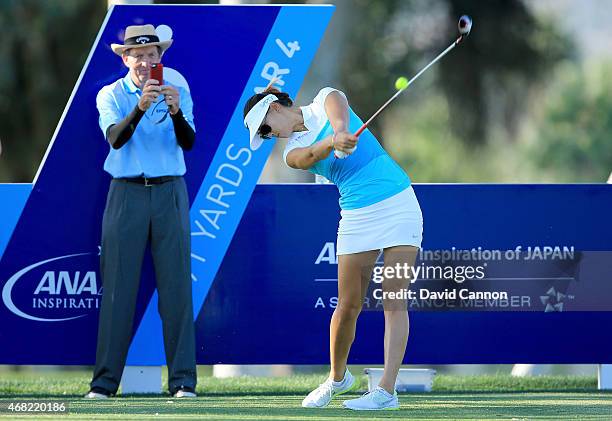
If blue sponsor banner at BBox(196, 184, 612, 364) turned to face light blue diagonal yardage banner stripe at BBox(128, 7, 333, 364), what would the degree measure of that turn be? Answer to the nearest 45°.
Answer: approximately 90° to its right

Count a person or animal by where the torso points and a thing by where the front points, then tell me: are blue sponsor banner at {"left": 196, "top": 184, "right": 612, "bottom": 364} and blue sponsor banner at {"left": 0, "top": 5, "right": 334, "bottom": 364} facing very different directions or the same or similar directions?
same or similar directions

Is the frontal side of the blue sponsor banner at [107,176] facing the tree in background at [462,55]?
no

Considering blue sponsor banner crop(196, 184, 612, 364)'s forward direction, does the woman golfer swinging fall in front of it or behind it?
in front

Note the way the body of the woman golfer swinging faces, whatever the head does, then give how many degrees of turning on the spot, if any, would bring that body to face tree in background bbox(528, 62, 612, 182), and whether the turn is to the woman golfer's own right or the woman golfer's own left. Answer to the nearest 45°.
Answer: approximately 135° to the woman golfer's own right

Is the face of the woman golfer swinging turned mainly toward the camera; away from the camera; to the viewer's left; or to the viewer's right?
to the viewer's left

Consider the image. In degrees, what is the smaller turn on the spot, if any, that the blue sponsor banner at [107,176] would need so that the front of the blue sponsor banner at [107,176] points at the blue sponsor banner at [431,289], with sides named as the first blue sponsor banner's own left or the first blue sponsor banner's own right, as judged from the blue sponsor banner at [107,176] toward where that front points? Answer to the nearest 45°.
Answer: approximately 90° to the first blue sponsor banner's own left

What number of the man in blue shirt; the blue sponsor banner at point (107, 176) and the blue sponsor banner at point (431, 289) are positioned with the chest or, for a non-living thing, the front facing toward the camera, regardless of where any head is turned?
3

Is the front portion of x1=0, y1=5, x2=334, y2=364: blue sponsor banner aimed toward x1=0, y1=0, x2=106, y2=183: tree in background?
no

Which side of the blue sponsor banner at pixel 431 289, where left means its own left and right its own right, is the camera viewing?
front

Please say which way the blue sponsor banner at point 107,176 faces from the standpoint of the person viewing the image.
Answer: facing the viewer

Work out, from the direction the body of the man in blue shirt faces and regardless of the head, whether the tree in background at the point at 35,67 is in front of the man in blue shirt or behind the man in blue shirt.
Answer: behind

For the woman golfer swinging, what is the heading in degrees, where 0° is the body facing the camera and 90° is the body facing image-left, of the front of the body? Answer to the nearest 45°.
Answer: approximately 45°

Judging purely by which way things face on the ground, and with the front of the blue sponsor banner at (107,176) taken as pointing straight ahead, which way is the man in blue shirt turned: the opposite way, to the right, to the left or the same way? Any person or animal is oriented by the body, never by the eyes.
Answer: the same way

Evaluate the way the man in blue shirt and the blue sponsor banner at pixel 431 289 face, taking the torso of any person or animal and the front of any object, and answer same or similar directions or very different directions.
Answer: same or similar directions

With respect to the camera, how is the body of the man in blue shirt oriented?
toward the camera
